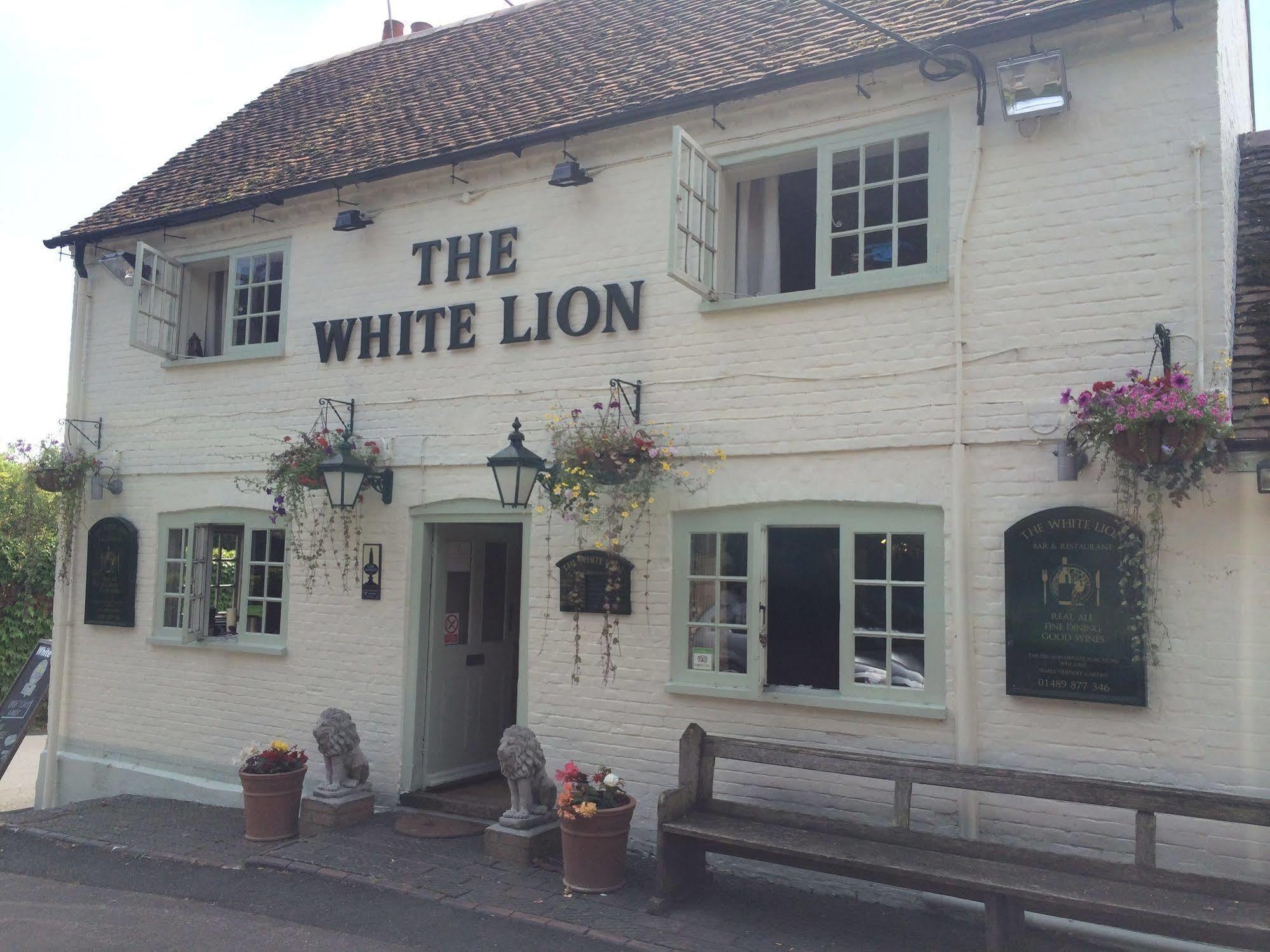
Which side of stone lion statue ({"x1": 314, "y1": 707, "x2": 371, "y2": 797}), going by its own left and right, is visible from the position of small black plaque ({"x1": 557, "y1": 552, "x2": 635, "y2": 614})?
left

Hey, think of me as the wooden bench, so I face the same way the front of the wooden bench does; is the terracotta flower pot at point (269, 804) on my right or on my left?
on my right

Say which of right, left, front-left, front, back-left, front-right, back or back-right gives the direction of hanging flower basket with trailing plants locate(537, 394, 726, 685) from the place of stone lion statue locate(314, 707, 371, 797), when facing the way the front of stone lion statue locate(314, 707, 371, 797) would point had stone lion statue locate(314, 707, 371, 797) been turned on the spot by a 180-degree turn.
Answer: right

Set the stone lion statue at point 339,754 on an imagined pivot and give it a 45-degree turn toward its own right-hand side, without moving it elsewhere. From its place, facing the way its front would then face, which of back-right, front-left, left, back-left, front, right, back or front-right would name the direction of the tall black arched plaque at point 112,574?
front-right

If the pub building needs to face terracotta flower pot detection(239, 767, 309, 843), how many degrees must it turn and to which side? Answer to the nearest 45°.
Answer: approximately 45° to its right

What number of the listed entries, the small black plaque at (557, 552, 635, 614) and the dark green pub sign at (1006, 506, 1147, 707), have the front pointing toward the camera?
2

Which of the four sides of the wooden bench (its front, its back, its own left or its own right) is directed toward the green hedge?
right

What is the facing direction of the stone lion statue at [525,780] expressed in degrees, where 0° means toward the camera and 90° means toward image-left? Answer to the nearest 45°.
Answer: approximately 45°

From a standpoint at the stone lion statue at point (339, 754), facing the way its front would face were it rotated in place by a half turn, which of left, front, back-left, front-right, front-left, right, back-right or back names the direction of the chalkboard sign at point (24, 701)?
left

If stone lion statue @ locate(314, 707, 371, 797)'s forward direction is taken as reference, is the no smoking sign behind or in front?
behind
